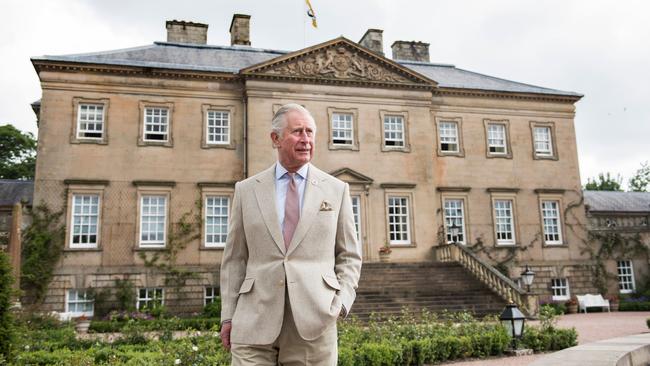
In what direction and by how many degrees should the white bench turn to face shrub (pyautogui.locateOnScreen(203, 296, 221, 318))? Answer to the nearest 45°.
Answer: approximately 45° to its right

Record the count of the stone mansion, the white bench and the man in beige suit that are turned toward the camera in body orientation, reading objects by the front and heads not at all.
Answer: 3

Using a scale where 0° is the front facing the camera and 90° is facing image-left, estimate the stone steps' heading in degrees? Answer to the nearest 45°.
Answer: approximately 0°

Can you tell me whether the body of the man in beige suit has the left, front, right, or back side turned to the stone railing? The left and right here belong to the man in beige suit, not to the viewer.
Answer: back

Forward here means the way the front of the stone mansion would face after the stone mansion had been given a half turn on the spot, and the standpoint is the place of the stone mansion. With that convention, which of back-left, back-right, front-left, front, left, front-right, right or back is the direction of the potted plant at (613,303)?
right

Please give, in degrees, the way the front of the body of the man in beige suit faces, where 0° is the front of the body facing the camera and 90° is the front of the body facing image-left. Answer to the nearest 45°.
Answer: approximately 0°

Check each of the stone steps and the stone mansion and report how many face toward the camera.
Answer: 2

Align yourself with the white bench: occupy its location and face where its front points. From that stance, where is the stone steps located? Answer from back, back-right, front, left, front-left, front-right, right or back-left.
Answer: front-right

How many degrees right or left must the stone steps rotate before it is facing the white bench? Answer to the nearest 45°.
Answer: approximately 135° to its left

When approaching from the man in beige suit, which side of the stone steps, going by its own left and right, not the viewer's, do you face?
front

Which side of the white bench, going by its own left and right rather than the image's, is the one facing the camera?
front

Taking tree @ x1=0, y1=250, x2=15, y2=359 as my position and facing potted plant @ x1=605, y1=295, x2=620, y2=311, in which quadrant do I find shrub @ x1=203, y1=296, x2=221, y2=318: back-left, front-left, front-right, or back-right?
front-left

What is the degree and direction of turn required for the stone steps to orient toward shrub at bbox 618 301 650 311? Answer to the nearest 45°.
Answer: approximately 135° to its left

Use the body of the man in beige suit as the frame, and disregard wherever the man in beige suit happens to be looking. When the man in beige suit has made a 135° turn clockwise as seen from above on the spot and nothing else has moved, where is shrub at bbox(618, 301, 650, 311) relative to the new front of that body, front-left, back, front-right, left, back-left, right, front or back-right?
right

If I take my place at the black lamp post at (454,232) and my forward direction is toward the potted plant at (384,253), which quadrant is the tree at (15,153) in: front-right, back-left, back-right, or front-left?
front-right

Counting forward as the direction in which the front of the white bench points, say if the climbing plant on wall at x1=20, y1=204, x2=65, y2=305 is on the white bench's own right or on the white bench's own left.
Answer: on the white bench's own right
